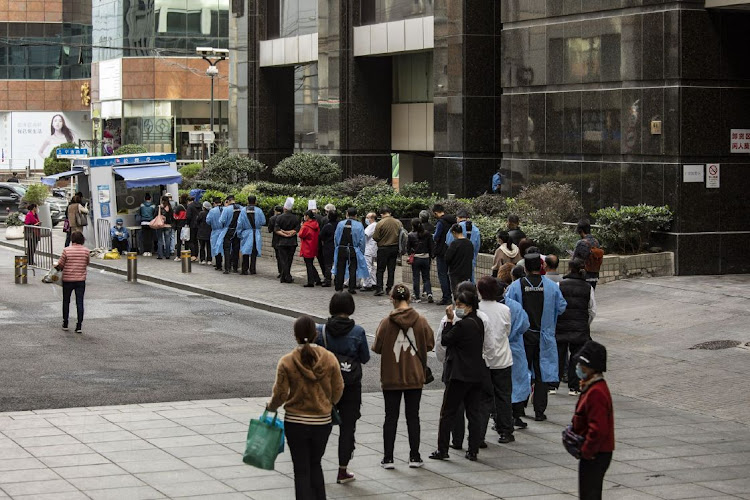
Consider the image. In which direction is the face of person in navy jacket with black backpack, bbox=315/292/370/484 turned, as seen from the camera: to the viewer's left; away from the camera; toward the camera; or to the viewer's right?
away from the camera

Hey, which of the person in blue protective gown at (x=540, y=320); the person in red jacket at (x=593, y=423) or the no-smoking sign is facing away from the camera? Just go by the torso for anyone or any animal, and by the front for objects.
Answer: the person in blue protective gown

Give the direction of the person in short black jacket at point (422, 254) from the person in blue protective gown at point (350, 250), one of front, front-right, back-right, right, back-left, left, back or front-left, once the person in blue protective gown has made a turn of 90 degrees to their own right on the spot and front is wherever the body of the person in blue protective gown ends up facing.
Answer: front-right

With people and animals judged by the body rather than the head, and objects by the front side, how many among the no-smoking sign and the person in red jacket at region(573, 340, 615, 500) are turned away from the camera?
0

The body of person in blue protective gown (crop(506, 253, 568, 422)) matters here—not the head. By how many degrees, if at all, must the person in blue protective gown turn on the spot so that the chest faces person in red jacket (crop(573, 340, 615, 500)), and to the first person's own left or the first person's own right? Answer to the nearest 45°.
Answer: approximately 180°

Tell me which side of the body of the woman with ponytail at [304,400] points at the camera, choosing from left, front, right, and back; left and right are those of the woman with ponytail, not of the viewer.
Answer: back

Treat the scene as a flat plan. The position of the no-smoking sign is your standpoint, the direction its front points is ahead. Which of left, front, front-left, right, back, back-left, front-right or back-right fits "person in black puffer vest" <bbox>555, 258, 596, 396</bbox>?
front

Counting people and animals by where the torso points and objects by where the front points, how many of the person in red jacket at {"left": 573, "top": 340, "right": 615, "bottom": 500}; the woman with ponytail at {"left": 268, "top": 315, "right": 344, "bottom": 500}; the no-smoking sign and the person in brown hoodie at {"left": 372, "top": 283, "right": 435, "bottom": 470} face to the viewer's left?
1

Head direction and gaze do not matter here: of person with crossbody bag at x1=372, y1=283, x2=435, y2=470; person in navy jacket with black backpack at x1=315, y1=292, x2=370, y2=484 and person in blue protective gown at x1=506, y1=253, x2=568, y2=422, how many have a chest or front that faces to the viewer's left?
0

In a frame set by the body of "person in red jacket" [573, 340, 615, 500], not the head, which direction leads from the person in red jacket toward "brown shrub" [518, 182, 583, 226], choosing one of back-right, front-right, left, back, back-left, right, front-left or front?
right

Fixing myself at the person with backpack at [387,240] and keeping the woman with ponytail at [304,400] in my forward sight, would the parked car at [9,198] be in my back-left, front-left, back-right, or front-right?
back-right

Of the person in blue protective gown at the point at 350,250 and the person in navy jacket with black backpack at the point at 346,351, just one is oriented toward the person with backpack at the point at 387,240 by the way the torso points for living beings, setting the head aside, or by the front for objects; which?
the person in navy jacket with black backpack

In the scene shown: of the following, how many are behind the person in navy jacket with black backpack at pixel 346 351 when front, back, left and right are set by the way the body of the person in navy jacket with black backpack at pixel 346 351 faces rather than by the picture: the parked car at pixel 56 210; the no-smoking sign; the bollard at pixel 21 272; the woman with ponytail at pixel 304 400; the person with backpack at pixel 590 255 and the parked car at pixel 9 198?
1

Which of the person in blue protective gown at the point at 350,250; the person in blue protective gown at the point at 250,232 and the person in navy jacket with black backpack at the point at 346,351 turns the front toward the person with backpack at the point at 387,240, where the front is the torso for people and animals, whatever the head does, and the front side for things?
the person in navy jacket with black backpack

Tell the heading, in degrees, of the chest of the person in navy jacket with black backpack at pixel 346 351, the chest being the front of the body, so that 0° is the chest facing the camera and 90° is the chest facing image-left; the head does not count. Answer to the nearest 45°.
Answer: approximately 180°

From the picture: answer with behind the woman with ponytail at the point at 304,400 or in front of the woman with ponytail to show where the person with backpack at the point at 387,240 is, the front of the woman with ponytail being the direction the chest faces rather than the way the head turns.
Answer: in front
